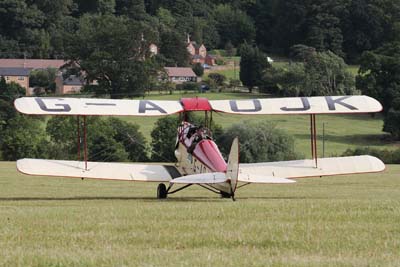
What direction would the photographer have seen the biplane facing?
facing away from the viewer
